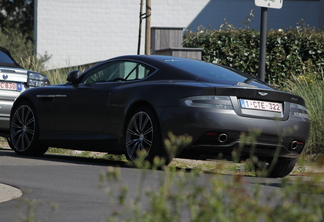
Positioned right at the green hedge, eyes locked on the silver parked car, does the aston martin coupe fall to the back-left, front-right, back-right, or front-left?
front-left

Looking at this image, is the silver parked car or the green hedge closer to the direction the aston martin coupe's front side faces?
the silver parked car

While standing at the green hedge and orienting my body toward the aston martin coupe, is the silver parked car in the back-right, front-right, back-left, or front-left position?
front-right

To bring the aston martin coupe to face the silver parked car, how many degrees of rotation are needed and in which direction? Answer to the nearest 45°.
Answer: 0° — it already faces it

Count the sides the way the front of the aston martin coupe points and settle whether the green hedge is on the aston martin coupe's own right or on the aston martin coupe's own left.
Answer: on the aston martin coupe's own right

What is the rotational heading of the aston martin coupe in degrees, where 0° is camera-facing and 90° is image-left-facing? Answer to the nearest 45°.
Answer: approximately 135°
